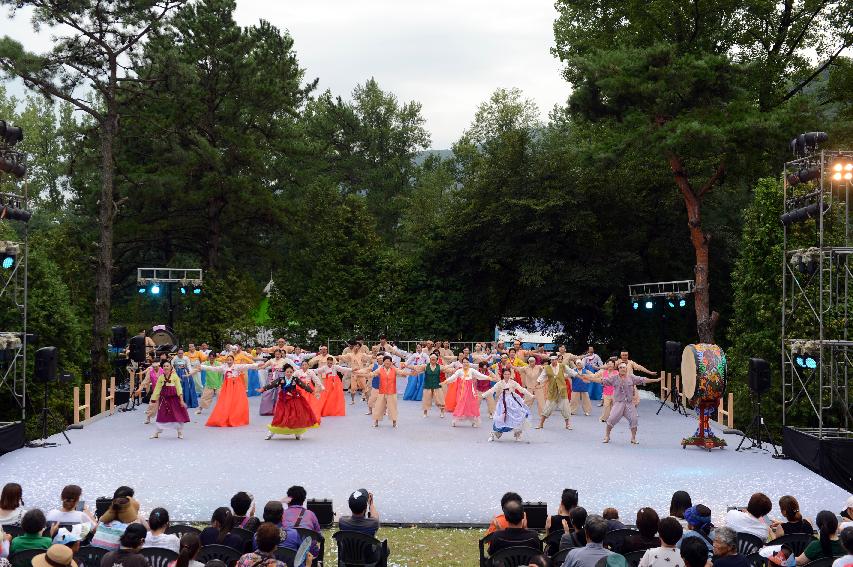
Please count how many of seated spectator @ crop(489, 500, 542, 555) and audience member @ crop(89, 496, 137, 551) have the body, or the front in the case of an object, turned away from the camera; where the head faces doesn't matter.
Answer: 2

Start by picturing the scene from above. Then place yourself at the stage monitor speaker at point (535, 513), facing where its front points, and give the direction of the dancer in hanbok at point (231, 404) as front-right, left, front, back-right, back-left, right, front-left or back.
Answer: front-left

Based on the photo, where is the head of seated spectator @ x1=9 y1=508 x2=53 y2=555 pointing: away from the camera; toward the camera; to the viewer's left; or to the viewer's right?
away from the camera

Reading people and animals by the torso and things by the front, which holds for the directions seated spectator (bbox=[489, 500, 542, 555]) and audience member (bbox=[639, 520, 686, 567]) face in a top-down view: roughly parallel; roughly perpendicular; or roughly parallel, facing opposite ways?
roughly parallel

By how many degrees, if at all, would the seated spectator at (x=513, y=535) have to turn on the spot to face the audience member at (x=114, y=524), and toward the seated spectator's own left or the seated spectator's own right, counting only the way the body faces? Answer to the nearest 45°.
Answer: approximately 90° to the seated spectator's own left

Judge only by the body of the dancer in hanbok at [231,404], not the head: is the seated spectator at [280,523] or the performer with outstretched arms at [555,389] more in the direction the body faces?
the seated spectator

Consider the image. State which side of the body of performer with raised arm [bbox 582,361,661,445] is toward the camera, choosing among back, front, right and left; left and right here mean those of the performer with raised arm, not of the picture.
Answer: front

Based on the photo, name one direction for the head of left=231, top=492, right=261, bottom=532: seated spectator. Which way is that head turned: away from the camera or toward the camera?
away from the camera

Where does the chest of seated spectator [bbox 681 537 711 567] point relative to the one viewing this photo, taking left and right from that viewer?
facing away from the viewer

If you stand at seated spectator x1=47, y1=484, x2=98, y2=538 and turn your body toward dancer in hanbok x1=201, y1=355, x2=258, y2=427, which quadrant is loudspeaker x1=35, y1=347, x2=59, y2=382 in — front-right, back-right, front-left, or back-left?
front-left

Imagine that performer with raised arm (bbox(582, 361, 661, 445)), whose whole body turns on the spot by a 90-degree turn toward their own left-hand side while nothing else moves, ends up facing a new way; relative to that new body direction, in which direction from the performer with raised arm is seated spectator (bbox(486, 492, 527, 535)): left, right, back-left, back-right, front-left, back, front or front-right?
right

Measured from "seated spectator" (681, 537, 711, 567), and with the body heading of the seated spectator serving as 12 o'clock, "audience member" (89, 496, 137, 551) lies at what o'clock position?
The audience member is roughly at 9 o'clock from the seated spectator.

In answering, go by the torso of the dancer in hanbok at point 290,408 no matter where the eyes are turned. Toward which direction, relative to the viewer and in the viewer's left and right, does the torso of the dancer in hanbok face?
facing the viewer

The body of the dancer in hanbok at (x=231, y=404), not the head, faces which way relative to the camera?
toward the camera

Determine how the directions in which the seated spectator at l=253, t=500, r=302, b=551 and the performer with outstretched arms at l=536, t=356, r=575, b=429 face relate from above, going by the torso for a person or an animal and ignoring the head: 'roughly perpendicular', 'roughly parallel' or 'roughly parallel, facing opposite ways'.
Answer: roughly parallel, facing opposite ways

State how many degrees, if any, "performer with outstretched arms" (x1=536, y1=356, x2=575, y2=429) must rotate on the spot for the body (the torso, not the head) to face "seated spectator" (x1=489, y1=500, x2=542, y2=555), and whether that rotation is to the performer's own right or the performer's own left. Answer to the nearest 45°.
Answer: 0° — they already face them

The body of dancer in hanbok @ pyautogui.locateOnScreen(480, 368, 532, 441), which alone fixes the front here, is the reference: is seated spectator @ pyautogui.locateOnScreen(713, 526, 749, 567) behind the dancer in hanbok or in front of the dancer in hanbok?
in front

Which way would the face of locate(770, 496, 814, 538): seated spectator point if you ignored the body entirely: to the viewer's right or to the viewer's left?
to the viewer's left

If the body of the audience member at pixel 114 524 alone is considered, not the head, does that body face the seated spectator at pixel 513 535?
no
